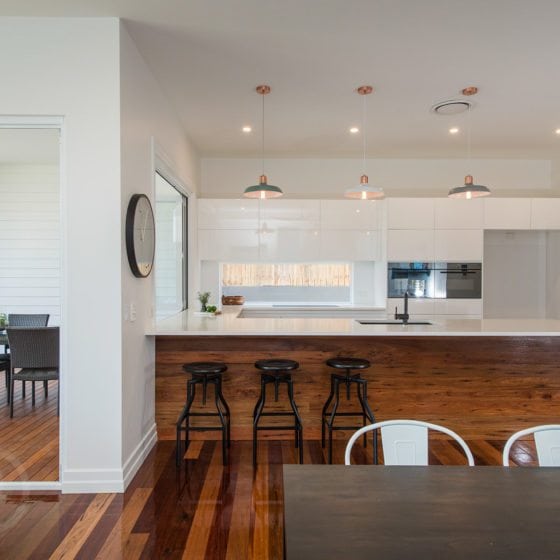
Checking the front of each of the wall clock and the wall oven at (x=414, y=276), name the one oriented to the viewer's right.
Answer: the wall clock

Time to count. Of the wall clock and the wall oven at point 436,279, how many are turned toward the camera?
1

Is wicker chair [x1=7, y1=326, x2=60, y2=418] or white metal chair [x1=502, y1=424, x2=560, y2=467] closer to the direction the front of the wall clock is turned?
the white metal chair

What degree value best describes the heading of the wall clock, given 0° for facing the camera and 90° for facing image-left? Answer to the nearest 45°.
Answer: approximately 270°

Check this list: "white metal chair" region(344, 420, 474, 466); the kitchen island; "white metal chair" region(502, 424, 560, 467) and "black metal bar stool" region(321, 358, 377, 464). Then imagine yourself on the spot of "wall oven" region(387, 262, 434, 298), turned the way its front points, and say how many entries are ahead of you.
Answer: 4

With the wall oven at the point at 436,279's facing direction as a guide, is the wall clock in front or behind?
in front

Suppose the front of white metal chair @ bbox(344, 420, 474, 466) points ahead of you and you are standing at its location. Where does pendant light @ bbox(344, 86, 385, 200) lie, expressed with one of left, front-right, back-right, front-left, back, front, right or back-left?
back

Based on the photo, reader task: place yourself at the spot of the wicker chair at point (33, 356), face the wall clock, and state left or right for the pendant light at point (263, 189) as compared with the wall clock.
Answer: left

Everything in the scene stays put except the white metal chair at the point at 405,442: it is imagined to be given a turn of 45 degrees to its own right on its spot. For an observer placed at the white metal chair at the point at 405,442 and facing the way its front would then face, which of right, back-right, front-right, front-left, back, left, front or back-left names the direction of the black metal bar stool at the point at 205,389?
right

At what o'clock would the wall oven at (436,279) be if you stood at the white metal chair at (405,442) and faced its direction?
The wall oven is roughly at 6 o'clock from the white metal chair.

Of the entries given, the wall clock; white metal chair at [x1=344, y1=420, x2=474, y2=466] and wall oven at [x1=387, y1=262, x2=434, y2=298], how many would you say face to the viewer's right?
1

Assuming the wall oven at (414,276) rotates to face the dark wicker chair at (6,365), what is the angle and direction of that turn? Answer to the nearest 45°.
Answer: approximately 45° to its right

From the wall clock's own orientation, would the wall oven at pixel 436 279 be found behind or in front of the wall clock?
in front
